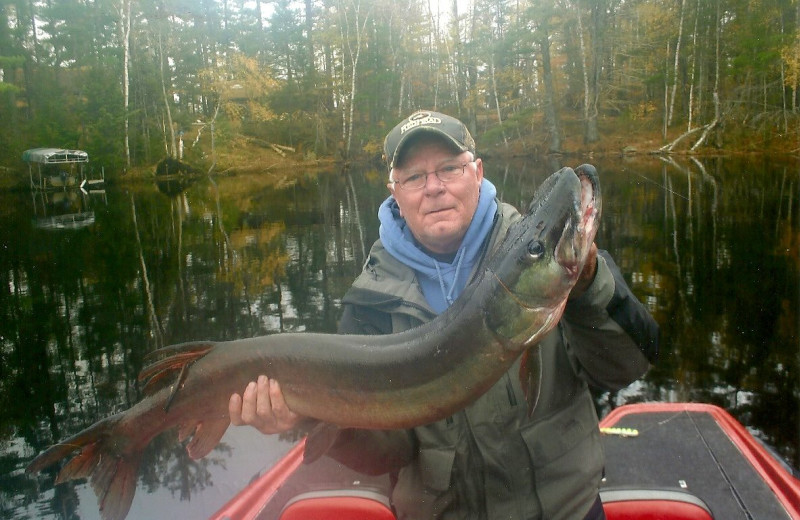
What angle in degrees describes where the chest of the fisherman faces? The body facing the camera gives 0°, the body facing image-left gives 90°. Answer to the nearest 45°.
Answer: approximately 0°

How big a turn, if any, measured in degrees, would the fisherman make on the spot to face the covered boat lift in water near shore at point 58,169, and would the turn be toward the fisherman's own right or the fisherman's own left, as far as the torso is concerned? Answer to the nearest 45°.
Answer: approximately 135° to the fisherman's own right
